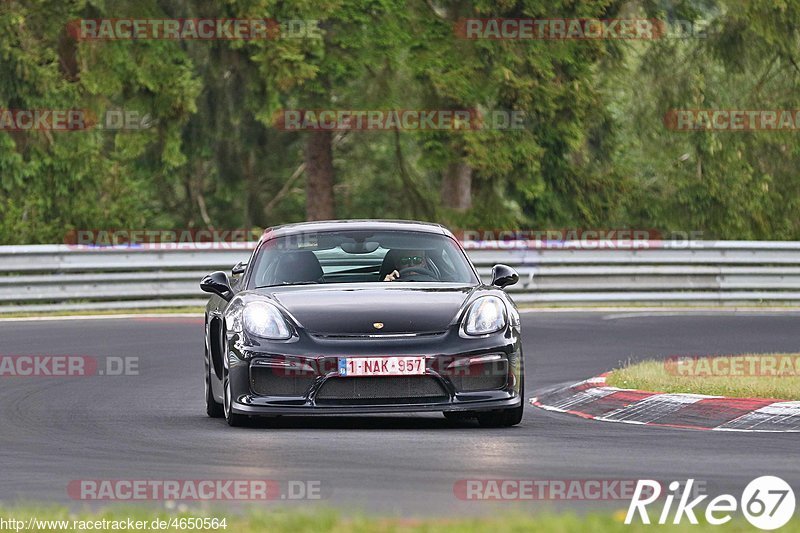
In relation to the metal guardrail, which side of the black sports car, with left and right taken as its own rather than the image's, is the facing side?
back

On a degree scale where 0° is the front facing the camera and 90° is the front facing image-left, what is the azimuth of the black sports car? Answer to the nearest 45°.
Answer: approximately 0°

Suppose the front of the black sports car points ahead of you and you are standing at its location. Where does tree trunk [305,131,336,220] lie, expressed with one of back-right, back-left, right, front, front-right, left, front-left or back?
back

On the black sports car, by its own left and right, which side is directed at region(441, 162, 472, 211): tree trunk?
back

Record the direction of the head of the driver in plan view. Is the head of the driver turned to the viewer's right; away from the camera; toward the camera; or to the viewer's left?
toward the camera
